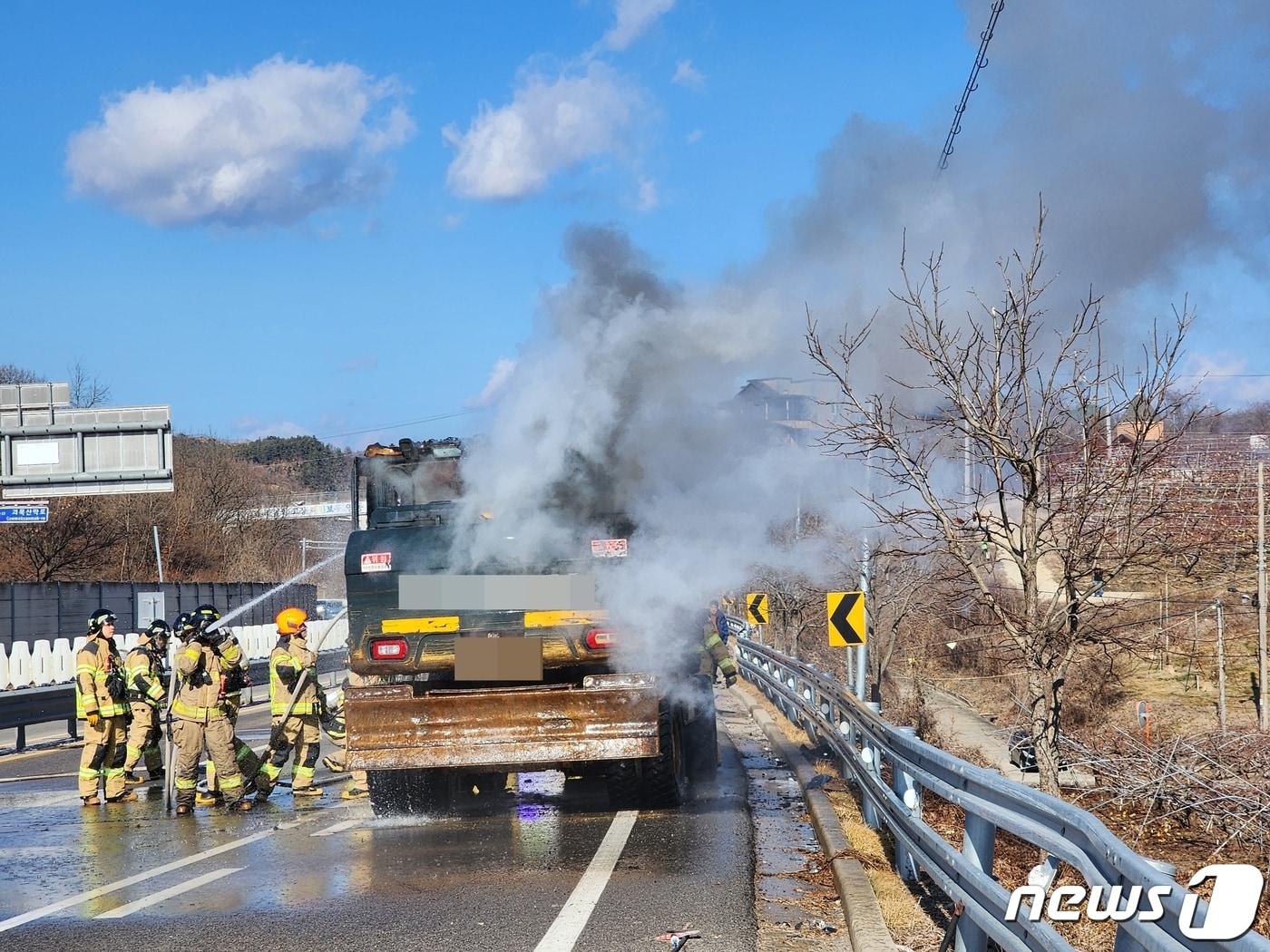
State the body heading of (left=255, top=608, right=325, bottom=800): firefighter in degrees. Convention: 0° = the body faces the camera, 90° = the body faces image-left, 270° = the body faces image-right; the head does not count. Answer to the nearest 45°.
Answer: approximately 270°

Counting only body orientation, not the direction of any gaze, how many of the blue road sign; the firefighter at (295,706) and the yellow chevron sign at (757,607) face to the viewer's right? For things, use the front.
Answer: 1

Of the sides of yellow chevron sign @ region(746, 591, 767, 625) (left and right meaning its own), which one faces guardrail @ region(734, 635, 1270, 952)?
front

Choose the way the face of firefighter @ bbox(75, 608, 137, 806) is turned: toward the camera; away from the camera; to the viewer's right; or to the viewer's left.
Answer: to the viewer's right

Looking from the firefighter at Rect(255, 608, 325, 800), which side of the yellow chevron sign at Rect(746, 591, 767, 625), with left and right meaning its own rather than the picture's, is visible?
front

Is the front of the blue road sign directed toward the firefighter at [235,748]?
yes

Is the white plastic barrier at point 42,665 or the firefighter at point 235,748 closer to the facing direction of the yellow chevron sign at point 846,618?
the firefighter

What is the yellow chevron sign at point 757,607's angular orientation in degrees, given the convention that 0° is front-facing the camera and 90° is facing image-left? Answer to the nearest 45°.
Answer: approximately 0°

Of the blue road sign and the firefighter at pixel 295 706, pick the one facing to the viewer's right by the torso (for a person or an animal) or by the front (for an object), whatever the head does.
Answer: the firefighter
